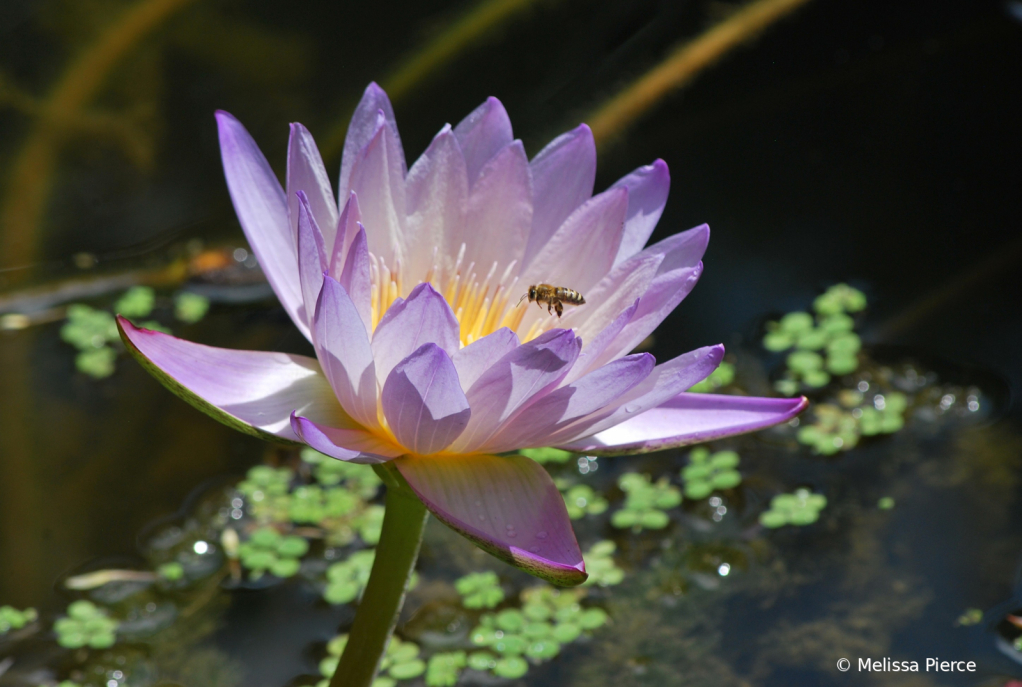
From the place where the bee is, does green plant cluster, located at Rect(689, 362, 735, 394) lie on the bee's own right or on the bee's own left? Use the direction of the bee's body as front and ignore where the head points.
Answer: on the bee's own right

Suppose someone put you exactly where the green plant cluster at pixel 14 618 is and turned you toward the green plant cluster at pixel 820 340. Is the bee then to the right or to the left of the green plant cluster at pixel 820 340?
right

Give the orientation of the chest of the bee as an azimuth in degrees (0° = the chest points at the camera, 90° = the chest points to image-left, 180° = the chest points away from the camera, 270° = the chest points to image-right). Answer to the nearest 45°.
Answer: approximately 90°

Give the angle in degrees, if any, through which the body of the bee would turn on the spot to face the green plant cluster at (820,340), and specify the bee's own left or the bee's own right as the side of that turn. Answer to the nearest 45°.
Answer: approximately 135° to the bee's own right
